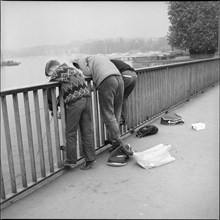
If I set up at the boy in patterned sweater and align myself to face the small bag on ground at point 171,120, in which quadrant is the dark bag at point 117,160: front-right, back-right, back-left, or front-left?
front-right

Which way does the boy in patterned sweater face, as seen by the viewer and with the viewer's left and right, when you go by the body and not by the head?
facing away from the viewer and to the left of the viewer

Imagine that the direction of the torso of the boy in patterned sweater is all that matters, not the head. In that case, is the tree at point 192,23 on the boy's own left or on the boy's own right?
on the boy's own right

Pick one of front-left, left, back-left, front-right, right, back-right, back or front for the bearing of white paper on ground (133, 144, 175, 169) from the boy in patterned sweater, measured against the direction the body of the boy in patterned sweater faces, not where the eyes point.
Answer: back-right

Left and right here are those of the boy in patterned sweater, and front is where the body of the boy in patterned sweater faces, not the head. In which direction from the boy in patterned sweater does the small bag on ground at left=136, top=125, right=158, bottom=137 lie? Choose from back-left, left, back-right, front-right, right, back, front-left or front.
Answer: right

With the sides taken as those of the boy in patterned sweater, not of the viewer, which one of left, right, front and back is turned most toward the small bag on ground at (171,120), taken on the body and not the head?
right
